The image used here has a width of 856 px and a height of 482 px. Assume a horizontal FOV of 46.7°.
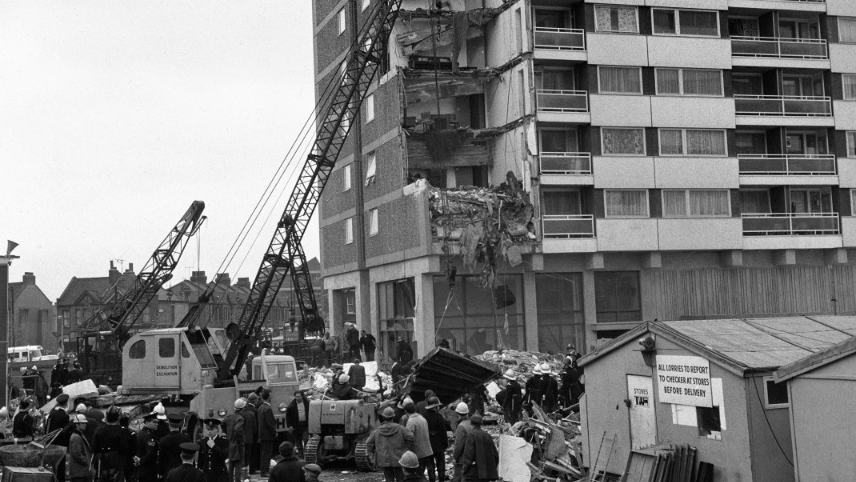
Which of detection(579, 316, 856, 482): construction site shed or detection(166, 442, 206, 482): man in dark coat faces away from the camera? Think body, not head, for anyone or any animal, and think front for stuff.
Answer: the man in dark coat

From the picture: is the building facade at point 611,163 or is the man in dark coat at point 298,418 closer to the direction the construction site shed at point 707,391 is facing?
the man in dark coat

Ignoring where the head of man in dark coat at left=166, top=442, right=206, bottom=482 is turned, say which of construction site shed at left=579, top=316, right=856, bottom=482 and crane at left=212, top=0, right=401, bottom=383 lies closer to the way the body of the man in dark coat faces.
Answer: the crane

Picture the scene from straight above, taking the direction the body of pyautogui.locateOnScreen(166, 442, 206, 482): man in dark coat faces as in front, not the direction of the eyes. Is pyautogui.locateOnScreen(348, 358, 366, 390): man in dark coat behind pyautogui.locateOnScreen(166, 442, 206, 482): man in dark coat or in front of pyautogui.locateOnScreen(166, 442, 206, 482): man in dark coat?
in front

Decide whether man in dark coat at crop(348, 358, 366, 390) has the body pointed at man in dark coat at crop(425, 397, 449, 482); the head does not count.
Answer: no

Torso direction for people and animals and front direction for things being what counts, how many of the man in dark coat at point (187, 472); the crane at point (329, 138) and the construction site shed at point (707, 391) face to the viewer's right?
1

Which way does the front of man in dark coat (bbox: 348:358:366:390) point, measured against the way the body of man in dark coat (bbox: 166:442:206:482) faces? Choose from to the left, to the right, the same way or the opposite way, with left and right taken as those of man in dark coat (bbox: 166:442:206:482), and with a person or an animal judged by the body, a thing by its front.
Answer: the same way

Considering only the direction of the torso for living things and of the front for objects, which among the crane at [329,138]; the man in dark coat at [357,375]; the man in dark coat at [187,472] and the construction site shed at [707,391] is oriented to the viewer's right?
the crane

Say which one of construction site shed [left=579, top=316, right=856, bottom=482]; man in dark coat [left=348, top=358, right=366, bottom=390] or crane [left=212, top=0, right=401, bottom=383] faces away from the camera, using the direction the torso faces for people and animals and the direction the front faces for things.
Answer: the man in dark coat

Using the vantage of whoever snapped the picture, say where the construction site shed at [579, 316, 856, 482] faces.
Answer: facing the viewer and to the left of the viewer

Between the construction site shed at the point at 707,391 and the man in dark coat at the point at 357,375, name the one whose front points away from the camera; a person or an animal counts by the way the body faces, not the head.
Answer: the man in dark coat

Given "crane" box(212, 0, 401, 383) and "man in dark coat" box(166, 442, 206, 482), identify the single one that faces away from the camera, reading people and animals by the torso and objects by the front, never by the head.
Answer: the man in dark coat

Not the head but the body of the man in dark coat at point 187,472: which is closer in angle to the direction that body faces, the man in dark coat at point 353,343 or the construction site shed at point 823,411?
the man in dark coat

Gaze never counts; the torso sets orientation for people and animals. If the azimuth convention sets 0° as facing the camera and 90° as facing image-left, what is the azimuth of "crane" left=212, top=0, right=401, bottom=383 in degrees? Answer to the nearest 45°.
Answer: approximately 270°

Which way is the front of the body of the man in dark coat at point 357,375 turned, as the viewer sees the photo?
away from the camera

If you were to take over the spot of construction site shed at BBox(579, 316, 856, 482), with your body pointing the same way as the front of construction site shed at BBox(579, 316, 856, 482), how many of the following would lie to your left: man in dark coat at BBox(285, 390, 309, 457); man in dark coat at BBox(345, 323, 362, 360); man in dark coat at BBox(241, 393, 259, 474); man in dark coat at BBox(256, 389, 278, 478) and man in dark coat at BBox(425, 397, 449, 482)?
0

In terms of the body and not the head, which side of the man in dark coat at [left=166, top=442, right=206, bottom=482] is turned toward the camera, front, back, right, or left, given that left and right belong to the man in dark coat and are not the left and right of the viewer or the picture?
back
